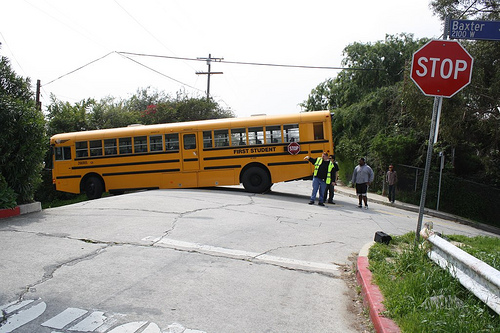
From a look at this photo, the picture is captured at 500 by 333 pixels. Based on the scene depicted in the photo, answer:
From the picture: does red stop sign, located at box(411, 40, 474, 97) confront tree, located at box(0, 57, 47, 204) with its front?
no

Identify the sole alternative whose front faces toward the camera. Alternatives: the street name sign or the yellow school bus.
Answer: the street name sign

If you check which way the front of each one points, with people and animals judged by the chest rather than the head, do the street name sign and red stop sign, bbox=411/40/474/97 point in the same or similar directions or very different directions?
same or similar directions

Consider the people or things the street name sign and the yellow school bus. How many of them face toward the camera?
1

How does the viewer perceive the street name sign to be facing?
facing the viewer

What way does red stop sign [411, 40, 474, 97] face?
toward the camera

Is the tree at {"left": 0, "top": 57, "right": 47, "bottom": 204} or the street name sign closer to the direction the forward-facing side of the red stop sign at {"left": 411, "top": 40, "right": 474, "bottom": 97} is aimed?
the tree

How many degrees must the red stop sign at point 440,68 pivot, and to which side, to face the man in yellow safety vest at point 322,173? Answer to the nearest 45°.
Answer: approximately 135° to its right

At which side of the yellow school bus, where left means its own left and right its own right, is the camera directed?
left

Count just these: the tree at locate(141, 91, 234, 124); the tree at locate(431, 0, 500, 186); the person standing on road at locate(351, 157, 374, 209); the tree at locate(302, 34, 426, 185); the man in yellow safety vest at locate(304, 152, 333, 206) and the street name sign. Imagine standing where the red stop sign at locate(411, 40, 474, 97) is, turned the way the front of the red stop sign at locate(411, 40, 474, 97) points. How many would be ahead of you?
0

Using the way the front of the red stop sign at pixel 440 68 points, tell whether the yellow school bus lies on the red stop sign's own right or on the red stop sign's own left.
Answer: on the red stop sign's own right

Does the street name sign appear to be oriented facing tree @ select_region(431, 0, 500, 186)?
no
